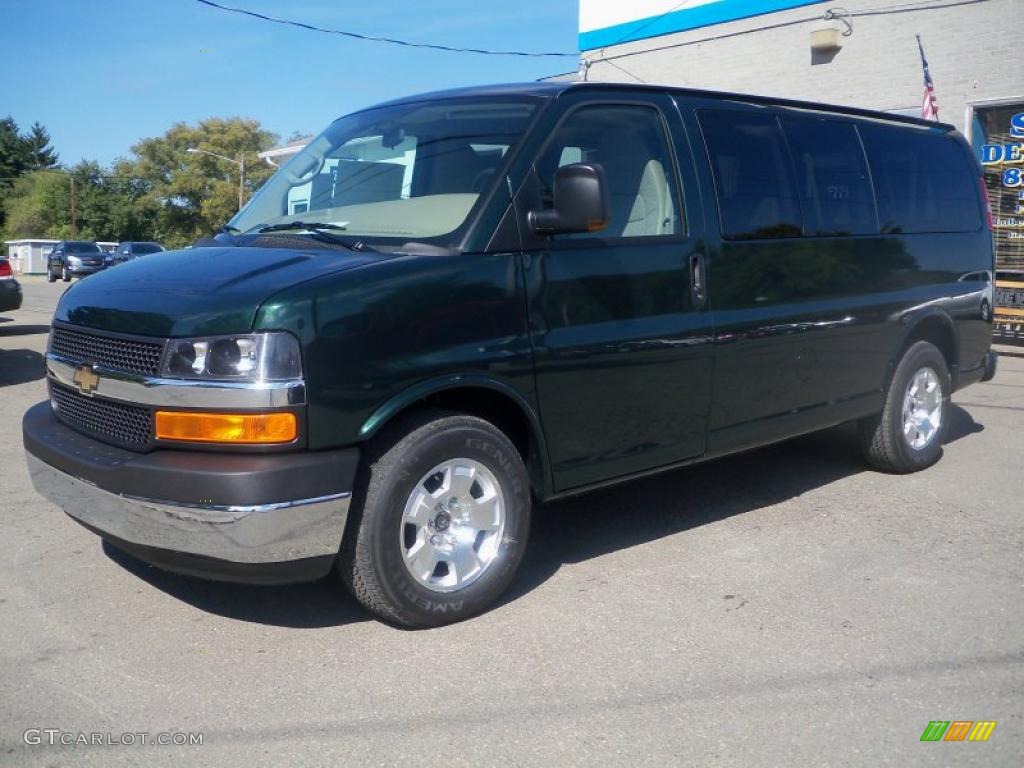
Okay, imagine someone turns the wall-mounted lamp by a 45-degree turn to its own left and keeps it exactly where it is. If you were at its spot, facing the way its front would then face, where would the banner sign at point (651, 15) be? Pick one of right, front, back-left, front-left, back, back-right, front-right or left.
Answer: back-right

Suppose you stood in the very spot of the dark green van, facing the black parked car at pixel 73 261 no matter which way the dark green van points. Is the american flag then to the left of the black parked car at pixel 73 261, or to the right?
right

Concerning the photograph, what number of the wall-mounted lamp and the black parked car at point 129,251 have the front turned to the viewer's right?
0

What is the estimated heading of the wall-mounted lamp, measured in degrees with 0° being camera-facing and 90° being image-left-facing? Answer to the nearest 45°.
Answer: approximately 45°

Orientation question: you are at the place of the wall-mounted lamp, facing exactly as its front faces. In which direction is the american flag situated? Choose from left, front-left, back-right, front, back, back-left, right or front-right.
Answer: left

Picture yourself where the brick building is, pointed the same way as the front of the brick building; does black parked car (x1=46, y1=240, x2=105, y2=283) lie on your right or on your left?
on your right

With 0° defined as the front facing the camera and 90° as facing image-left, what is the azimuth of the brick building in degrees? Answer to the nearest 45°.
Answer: approximately 45°

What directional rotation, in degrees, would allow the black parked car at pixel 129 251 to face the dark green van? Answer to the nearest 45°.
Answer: approximately 45° to its left

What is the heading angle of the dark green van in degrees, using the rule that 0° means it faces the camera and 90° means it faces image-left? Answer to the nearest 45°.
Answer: approximately 45°

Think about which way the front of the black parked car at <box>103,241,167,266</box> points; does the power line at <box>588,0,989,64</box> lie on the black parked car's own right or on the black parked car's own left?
on the black parked car's own left

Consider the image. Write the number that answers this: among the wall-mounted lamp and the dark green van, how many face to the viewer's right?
0

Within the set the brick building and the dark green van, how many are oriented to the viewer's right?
0

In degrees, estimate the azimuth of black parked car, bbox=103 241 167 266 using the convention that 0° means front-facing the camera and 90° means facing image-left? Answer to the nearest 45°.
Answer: approximately 45°

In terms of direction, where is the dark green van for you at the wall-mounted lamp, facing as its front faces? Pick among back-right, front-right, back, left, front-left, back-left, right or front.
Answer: front-left
